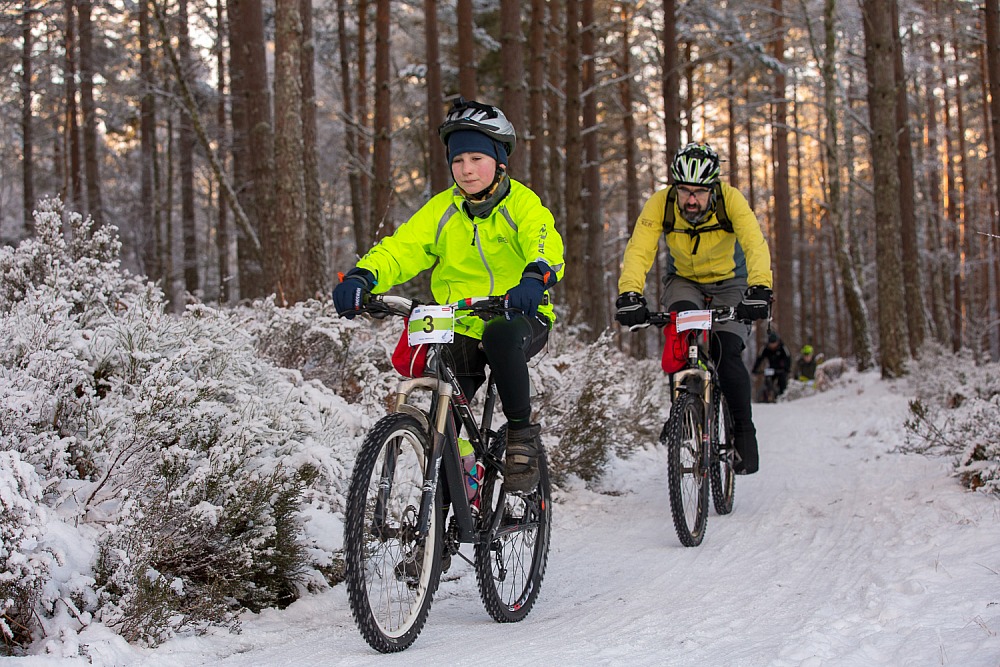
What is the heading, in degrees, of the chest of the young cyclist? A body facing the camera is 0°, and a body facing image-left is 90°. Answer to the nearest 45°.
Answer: approximately 45°

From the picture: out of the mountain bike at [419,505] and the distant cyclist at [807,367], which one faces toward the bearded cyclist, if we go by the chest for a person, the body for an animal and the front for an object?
the distant cyclist

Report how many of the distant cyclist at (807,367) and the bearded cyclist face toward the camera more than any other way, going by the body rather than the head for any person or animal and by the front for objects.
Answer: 2

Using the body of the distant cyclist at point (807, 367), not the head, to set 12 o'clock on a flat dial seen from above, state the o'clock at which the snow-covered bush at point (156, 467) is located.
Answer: The snow-covered bush is roughly at 12 o'clock from the distant cyclist.

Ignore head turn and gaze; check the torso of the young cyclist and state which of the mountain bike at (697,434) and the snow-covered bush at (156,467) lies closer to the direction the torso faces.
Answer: the snow-covered bush

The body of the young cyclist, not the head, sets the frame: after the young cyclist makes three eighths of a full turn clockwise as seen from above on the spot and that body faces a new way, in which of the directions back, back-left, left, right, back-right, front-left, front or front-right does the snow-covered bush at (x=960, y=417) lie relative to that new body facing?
front-right

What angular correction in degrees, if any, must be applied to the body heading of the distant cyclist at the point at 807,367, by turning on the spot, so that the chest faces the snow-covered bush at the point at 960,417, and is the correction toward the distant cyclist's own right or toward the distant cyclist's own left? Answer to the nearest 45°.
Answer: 0° — they already face it

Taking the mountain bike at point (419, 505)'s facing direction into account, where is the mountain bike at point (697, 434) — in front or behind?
behind

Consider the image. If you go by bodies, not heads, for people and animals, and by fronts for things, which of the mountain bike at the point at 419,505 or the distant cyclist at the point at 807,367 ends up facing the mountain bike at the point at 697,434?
the distant cyclist

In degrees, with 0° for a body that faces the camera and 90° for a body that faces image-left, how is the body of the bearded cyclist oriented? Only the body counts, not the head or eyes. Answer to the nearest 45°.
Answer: approximately 0°

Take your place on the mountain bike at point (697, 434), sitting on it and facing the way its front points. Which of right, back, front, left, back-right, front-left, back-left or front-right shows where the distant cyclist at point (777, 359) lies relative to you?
back
